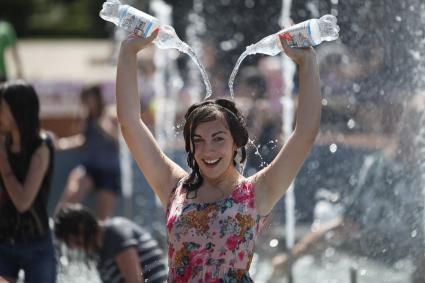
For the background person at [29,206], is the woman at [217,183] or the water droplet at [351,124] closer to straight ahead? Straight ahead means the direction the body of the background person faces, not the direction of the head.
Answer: the woman

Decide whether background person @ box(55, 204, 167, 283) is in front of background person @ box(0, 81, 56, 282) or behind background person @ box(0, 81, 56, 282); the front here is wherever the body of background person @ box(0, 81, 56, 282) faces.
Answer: behind

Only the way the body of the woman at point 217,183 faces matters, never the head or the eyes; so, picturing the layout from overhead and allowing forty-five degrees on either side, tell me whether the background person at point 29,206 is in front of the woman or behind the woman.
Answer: behind

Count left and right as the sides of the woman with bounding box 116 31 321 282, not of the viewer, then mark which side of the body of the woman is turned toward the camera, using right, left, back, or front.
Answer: front

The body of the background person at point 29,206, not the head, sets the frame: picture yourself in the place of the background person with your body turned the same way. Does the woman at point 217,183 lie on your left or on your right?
on your left

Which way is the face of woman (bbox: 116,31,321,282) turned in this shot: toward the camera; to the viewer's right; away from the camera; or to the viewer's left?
toward the camera

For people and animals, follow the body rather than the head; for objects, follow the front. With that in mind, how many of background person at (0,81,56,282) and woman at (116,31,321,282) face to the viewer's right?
0
